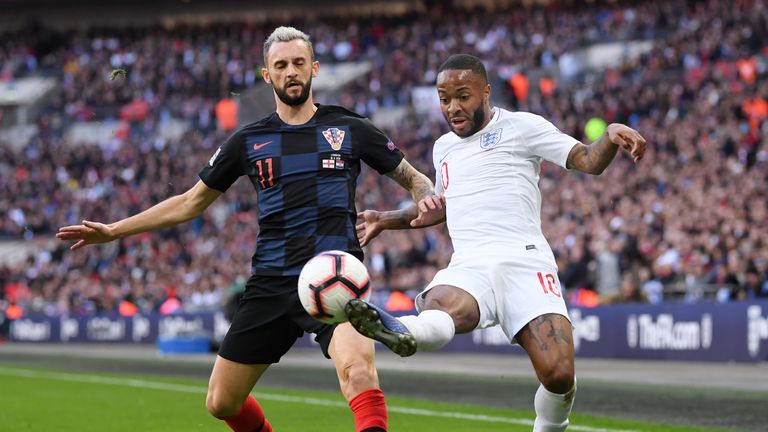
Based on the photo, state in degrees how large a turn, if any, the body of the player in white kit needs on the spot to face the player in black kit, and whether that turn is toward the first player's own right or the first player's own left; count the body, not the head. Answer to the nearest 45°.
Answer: approximately 45° to the first player's own right

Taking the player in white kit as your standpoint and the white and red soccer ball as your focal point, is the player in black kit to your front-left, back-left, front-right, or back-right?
front-right

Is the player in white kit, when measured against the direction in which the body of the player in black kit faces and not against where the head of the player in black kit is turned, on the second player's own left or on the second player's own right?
on the second player's own left

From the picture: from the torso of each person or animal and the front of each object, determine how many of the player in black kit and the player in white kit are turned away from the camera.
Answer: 0

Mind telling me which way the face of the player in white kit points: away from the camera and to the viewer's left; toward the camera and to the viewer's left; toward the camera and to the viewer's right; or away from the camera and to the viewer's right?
toward the camera and to the viewer's left

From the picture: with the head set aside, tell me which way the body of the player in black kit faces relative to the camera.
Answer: toward the camera

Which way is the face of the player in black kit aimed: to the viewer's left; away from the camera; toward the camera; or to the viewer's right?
toward the camera

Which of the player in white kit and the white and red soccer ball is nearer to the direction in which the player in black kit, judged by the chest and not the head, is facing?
the white and red soccer ball

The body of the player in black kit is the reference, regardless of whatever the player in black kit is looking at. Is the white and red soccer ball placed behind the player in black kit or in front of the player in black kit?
in front

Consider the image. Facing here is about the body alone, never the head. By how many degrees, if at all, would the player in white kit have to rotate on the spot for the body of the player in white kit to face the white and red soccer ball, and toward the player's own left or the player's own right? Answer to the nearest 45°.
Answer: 0° — they already face it

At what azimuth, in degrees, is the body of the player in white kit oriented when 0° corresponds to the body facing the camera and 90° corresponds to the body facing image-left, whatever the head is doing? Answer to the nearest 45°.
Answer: approximately 45°
